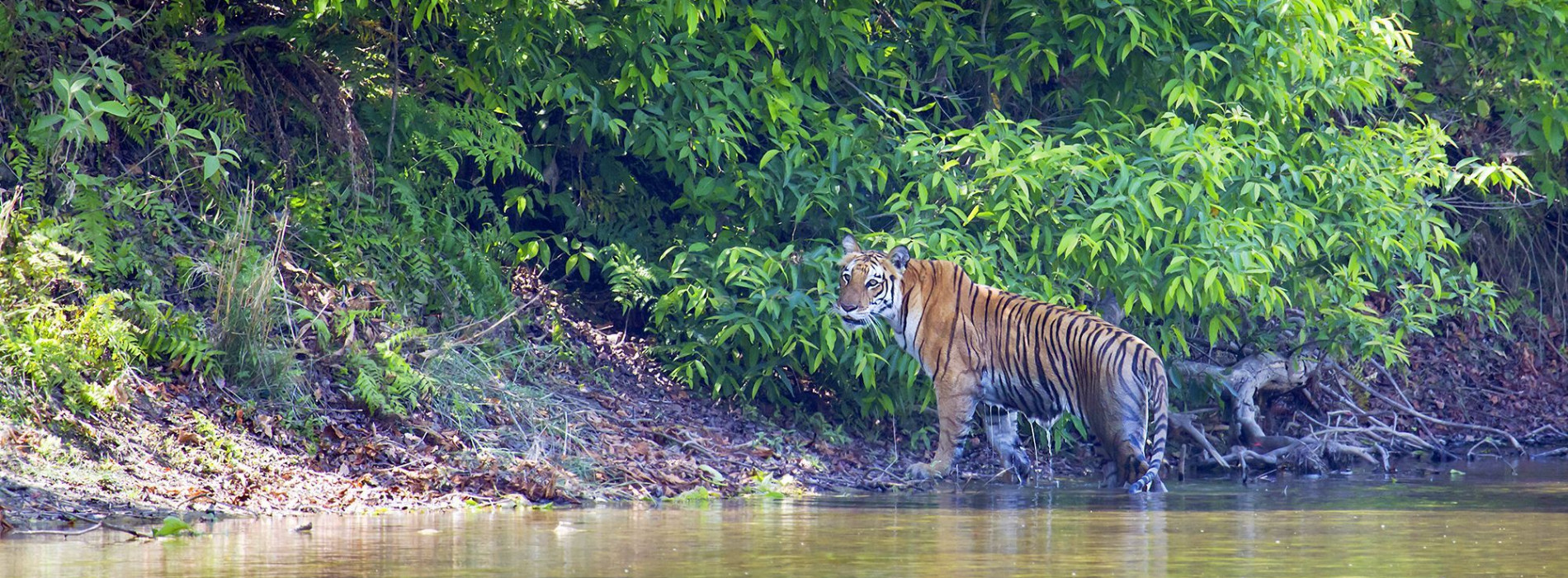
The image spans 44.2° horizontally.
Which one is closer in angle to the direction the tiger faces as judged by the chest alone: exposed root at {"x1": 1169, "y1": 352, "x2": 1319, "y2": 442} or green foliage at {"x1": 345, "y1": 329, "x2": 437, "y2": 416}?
the green foliage

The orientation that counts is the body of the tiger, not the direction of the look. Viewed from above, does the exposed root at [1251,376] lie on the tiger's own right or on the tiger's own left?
on the tiger's own right

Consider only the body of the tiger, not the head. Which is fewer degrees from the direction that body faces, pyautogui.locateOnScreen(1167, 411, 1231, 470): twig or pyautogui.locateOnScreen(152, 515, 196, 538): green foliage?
the green foliage

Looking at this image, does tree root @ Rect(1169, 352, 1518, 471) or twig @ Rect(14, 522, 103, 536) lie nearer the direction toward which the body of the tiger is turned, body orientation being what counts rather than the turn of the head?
the twig

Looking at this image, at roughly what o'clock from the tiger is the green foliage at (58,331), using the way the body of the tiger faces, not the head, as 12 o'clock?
The green foliage is roughly at 11 o'clock from the tiger.

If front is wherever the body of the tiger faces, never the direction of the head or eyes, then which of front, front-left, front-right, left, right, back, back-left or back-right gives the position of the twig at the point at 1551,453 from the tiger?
back-right

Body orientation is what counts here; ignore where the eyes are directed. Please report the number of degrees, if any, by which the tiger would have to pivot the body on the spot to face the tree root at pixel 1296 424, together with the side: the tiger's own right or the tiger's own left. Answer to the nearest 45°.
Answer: approximately 135° to the tiger's own right

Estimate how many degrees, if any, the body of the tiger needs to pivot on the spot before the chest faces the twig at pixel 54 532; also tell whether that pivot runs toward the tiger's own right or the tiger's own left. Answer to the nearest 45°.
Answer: approximately 45° to the tiger's own left

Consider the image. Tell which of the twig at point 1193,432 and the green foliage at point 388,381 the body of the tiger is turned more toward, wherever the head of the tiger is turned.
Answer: the green foliage

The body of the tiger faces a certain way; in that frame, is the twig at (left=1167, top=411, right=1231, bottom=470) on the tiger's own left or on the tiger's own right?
on the tiger's own right

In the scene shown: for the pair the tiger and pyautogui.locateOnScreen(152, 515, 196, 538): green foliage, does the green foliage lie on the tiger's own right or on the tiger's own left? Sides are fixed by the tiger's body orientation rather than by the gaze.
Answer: on the tiger's own left

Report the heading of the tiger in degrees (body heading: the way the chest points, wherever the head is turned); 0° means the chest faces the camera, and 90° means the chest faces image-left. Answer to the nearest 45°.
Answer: approximately 90°
